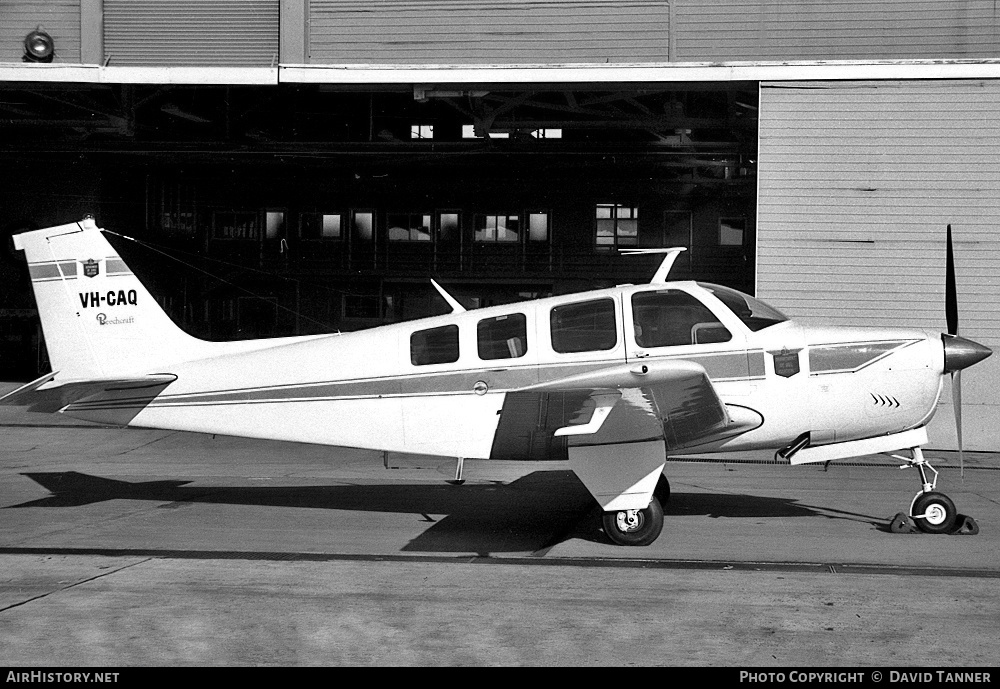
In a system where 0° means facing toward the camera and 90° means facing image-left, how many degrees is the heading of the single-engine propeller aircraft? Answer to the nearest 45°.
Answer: approximately 270°

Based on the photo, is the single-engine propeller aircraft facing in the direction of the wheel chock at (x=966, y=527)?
yes

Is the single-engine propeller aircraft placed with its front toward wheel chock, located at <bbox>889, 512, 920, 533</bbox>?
yes
